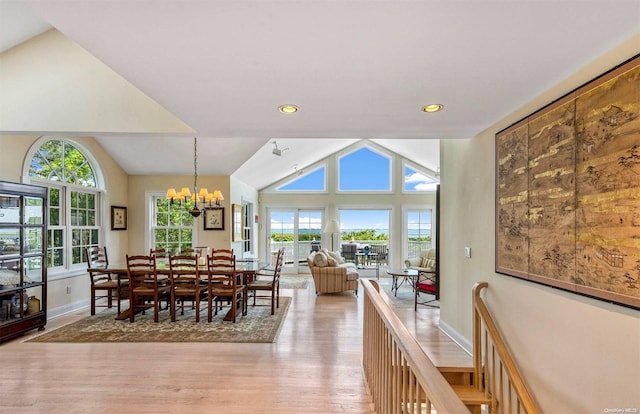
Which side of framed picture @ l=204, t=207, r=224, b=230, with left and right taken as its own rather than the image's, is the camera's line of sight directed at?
front

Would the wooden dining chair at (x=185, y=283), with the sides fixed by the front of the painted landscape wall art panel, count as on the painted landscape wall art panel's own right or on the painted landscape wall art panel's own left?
on the painted landscape wall art panel's own right

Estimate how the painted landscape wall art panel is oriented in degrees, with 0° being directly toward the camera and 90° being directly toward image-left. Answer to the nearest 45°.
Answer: approximately 45°

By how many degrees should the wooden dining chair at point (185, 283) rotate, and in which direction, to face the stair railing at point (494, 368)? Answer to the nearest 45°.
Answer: approximately 135° to its right

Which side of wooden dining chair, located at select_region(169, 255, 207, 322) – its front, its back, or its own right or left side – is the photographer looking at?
back

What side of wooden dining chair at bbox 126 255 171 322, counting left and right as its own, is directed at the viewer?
back

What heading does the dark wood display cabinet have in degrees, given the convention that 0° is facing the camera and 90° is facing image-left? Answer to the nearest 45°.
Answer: approximately 315°

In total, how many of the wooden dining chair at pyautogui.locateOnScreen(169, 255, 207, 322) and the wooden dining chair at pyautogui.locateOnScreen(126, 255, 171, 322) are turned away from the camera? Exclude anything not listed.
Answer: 2

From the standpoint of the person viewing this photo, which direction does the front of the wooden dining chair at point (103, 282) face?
facing the viewer and to the right of the viewer

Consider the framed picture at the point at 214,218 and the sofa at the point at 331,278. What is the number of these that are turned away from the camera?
0

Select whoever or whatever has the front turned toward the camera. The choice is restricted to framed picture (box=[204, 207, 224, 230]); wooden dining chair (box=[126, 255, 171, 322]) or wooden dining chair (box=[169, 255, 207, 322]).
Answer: the framed picture

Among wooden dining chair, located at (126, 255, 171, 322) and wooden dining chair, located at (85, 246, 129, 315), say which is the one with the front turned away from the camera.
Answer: wooden dining chair, located at (126, 255, 171, 322)
